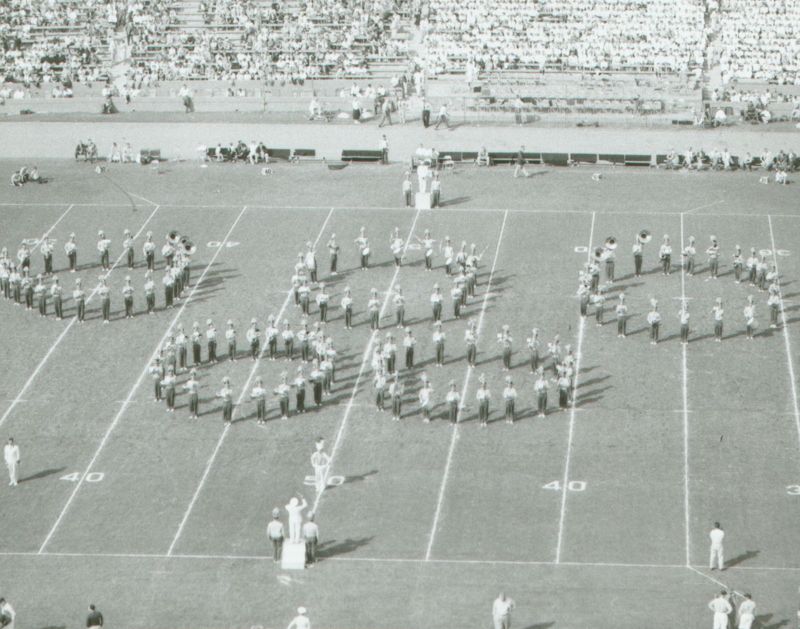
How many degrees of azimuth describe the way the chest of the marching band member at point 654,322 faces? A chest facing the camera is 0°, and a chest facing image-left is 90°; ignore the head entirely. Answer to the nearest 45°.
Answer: approximately 0°

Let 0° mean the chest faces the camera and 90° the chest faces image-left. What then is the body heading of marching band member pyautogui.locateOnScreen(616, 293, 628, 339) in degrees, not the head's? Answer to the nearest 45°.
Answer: approximately 0°

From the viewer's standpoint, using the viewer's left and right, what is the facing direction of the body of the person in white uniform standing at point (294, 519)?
facing away from the viewer

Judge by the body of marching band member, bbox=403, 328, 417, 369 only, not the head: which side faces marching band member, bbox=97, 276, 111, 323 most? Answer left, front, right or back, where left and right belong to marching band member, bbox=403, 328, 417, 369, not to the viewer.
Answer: right

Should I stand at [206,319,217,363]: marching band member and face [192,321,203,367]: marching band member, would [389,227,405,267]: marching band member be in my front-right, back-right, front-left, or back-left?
back-right

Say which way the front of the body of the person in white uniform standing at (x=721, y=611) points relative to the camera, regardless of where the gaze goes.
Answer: away from the camera

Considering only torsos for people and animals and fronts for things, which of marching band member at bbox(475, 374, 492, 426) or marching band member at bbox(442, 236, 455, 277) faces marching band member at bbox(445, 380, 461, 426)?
marching band member at bbox(442, 236, 455, 277)

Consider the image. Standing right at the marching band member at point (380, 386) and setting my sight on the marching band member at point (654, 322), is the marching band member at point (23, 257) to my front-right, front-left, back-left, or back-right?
back-left

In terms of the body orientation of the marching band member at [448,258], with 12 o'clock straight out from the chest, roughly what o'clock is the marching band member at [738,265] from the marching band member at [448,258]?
the marching band member at [738,265] is roughly at 9 o'clock from the marching band member at [448,258].
